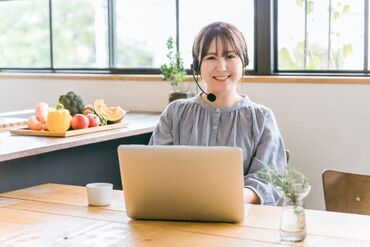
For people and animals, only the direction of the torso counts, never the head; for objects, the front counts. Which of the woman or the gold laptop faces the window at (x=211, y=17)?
the gold laptop

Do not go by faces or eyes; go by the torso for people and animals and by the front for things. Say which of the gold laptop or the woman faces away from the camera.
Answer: the gold laptop

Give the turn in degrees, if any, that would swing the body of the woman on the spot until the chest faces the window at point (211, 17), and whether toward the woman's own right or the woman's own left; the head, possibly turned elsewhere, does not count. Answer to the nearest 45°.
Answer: approximately 180°

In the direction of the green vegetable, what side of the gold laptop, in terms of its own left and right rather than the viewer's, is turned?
front

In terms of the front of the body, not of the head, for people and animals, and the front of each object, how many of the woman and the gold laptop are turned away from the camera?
1

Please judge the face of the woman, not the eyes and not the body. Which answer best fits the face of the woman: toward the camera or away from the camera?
toward the camera

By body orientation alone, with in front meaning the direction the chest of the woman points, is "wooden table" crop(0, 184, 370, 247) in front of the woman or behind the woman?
in front

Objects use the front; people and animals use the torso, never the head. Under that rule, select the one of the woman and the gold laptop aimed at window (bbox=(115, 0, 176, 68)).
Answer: the gold laptop

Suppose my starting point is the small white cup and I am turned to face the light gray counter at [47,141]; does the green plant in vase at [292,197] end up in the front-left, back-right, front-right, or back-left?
back-right

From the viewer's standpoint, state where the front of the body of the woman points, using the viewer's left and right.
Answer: facing the viewer

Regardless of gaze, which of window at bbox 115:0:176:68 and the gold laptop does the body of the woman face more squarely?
the gold laptop

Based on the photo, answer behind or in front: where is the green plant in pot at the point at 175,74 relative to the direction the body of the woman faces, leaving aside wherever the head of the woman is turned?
behind

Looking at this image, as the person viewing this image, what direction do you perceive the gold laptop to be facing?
facing away from the viewer

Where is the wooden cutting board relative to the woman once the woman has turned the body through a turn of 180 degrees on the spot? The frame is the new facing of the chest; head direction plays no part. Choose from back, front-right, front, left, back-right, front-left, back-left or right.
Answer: front-left

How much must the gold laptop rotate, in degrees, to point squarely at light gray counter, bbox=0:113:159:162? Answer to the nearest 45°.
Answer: approximately 45° to its left

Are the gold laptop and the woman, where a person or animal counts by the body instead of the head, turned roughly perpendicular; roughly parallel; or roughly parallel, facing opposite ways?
roughly parallel, facing opposite ways

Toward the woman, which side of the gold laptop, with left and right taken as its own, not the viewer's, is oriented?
front
